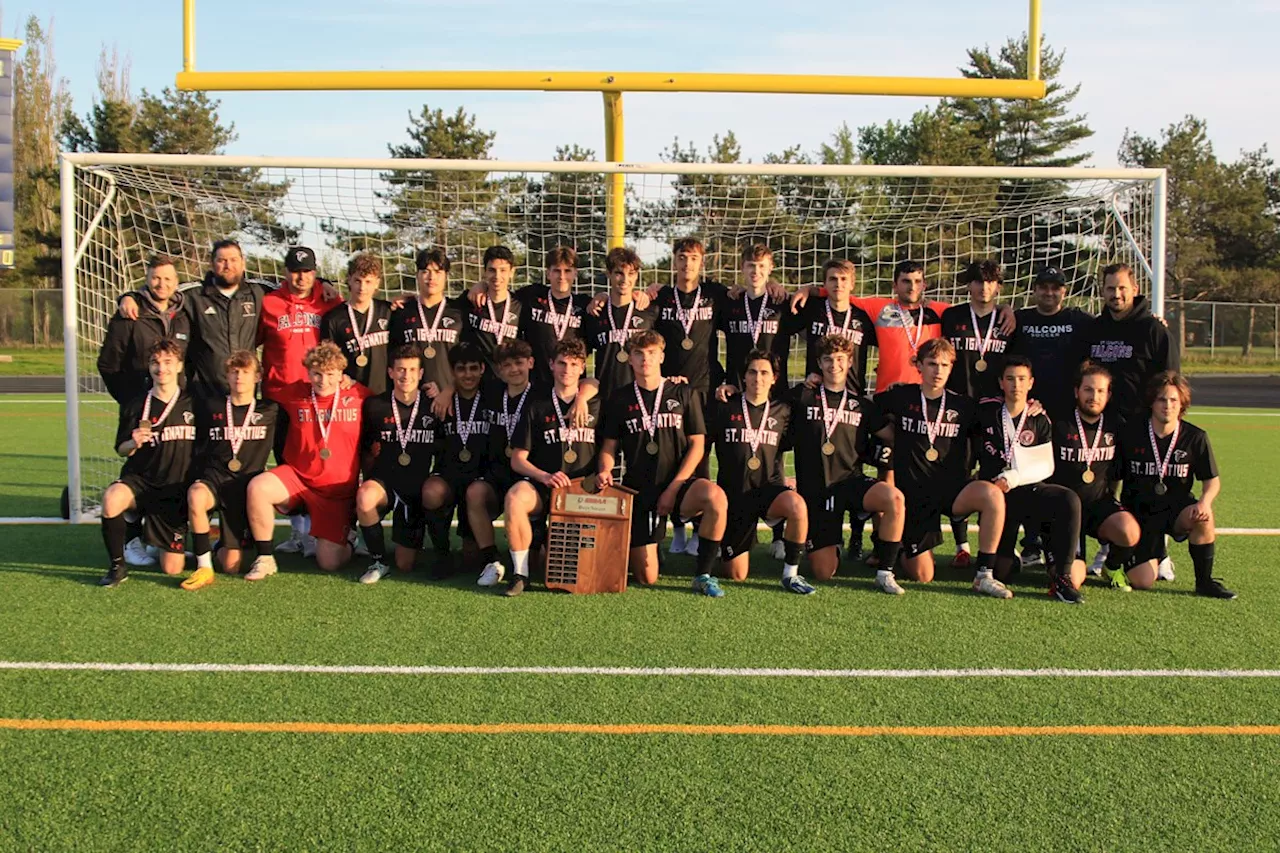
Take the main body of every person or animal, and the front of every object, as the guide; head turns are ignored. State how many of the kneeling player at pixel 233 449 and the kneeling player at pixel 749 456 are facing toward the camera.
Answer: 2

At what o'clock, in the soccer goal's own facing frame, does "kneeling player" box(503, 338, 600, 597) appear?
The kneeling player is roughly at 12 o'clock from the soccer goal.

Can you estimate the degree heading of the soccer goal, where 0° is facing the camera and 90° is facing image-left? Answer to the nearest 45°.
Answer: approximately 0°

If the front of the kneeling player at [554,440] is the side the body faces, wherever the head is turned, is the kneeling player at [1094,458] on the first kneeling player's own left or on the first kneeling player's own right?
on the first kneeling player's own left
